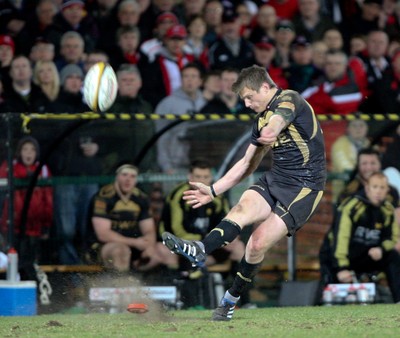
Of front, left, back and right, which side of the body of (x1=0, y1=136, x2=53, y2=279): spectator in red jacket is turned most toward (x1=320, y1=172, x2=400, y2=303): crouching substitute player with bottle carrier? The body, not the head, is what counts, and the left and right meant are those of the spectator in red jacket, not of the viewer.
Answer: left

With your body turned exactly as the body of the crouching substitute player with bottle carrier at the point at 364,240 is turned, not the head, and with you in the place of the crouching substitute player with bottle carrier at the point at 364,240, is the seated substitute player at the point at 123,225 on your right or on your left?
on your right

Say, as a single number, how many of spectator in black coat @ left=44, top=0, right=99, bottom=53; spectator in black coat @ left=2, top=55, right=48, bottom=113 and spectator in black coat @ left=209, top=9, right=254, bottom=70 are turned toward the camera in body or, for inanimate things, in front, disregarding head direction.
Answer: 3

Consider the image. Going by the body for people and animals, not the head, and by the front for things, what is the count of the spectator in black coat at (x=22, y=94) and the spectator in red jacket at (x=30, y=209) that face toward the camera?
2

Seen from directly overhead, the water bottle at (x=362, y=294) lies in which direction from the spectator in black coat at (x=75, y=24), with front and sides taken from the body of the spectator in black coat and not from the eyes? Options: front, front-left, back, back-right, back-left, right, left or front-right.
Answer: front-left

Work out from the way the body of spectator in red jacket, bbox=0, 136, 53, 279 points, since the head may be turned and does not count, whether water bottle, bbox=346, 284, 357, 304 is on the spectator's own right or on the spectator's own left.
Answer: on the spectator's own left

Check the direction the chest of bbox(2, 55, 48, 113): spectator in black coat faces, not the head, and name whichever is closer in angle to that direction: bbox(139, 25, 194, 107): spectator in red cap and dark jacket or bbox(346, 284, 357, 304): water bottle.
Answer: the water bottle

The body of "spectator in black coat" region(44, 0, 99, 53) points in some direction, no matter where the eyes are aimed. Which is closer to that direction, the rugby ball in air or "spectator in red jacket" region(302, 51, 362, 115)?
the rugby ball in air

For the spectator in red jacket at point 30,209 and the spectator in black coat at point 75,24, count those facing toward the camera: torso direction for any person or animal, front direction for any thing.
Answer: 2

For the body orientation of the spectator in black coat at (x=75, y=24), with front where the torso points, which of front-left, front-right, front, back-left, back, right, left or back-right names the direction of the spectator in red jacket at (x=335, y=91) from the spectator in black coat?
left
